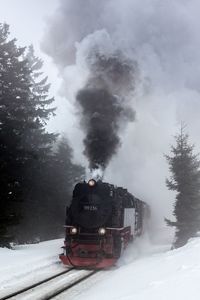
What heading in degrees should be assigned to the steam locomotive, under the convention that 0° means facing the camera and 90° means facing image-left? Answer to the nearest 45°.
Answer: approximately 45°

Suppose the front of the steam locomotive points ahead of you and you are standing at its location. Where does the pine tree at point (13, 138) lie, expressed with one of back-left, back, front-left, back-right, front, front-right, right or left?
right

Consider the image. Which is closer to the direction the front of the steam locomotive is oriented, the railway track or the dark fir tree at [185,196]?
the railway track

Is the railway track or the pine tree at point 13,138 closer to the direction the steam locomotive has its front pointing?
the railway track
